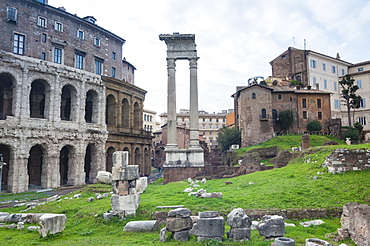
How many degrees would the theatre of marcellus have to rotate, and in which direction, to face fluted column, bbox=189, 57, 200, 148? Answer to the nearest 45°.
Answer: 0° — it already faces it

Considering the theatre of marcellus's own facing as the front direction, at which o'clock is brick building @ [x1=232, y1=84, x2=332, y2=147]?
The brick building is roughly at 10 o'clock from the theatre of marcellus.

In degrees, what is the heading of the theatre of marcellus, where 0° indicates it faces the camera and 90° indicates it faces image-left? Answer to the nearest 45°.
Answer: approximately 315°
